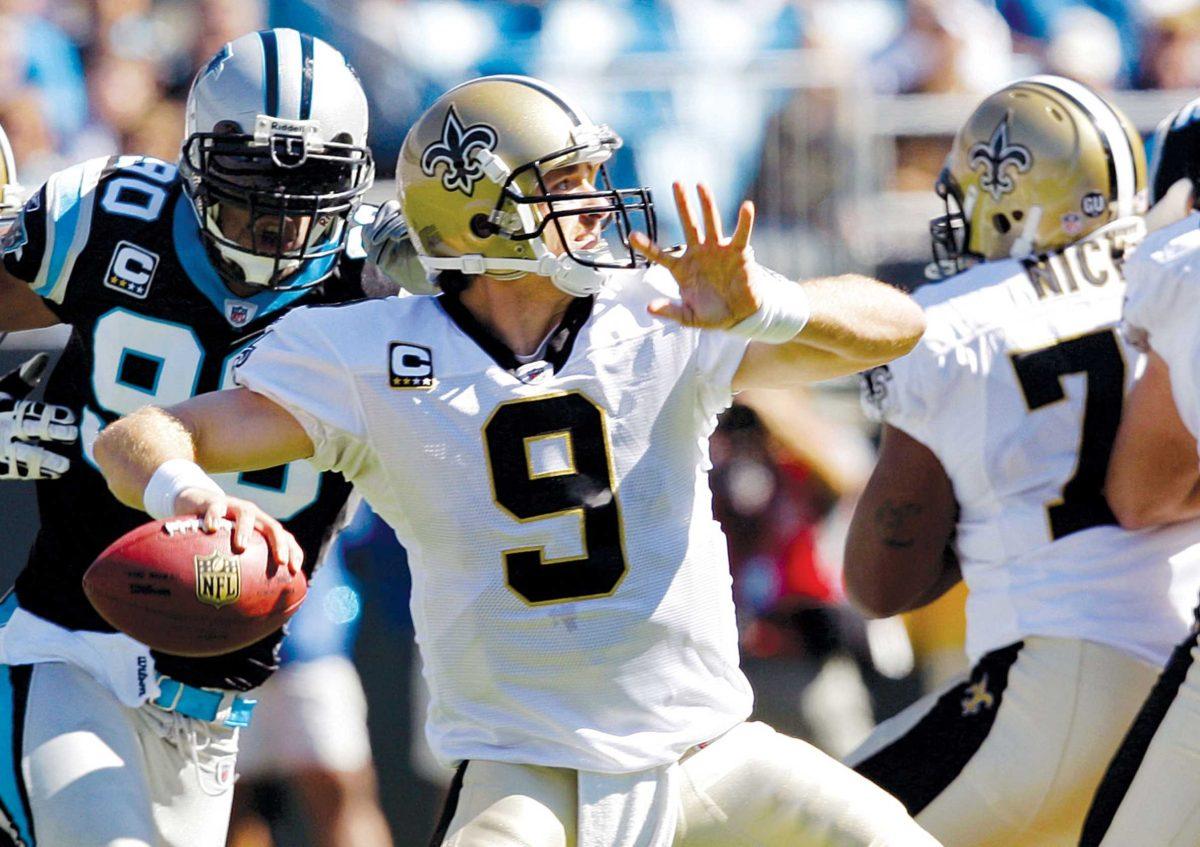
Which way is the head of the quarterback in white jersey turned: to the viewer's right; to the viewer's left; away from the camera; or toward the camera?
to the viewer's right

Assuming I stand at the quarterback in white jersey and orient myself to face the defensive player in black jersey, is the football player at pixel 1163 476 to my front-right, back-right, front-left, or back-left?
back-right

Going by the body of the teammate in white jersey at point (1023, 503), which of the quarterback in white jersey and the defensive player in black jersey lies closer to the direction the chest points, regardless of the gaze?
the defensive player in black jersey

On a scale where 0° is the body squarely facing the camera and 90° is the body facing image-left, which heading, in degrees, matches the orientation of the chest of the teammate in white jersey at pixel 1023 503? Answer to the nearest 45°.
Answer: approximately 135°

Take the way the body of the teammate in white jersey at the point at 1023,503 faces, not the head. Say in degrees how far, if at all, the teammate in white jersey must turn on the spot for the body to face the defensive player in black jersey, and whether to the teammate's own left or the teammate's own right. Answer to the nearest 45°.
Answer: approximately 90° to the teammate's own left

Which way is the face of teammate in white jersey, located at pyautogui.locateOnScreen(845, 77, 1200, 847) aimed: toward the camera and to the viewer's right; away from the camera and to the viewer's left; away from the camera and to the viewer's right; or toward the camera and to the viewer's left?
away from the camera and to the viewer's left

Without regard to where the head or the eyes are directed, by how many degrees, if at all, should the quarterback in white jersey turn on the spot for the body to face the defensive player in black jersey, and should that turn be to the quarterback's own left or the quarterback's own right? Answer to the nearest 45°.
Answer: approximately 135° to the quarterback's own right

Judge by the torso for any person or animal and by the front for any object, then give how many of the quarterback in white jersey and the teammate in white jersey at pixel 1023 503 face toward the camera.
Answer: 1

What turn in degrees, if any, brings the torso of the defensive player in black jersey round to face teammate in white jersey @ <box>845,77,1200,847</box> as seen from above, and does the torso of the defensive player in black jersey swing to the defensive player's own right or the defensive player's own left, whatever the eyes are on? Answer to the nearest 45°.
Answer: approximately 45° to the defensive player's own left

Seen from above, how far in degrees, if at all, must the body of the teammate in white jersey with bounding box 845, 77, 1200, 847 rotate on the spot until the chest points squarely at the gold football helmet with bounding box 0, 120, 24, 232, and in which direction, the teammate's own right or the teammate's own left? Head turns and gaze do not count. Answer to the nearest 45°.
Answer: approximately 45° to the teammate's own left

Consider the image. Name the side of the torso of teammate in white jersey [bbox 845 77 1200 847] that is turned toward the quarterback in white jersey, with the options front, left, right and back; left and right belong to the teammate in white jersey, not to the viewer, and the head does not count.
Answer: left
